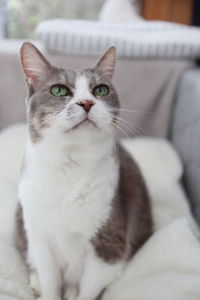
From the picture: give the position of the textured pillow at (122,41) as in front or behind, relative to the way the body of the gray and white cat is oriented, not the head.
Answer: behind

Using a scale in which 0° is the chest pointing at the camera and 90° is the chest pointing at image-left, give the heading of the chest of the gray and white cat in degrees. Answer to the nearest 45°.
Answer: approximately 0°
